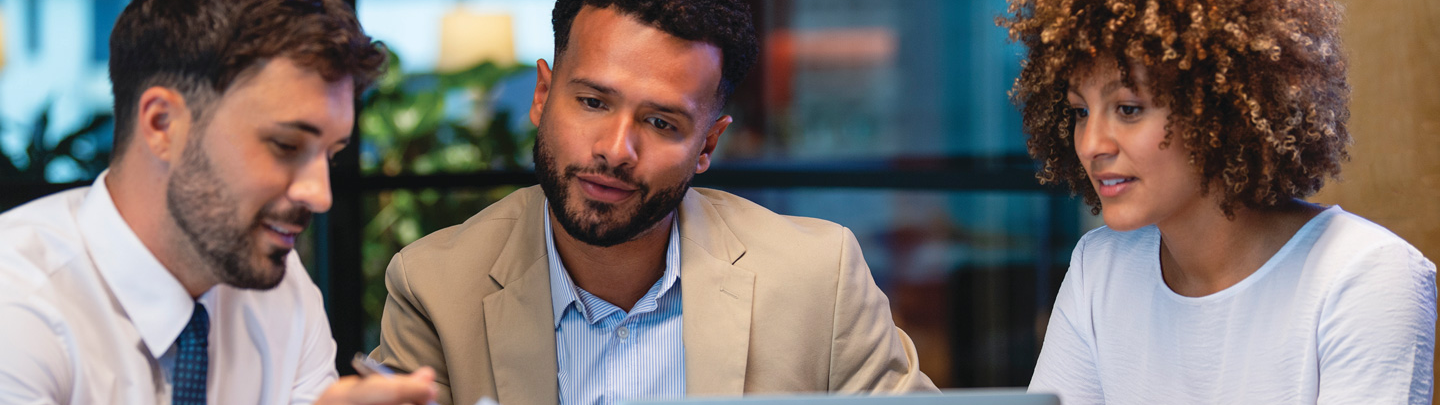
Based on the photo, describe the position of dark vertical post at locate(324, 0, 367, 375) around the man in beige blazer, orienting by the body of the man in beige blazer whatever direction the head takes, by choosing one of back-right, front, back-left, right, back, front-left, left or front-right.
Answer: back-right

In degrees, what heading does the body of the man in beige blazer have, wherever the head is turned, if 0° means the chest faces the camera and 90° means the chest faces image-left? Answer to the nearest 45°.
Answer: approximately 0°

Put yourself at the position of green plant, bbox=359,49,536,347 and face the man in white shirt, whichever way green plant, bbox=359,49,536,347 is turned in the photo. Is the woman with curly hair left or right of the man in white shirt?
left

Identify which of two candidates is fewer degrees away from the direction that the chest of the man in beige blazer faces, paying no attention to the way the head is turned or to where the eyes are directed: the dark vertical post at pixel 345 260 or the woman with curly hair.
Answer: the woman with curly hair

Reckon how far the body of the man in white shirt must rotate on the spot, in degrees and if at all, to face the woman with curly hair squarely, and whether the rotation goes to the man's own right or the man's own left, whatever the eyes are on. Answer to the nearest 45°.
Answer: approximately 45° to the man's own left

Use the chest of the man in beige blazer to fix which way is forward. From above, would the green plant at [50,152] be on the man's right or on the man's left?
on the man's right

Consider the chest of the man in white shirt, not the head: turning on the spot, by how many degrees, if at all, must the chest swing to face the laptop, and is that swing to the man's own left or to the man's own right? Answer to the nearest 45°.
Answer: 0° — they already face it

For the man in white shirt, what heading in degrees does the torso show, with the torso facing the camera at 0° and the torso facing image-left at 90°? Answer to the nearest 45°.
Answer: approximately 315°

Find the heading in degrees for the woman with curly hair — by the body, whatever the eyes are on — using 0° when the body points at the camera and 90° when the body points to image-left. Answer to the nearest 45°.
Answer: approximately 45°
